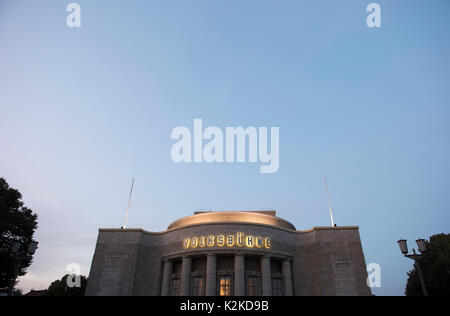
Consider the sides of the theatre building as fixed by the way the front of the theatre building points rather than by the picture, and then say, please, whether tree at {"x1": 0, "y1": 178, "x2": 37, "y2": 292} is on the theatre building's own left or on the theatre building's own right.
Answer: on the theatre building's own right

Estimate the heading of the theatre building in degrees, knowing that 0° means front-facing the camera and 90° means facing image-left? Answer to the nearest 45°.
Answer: approximately 0°
